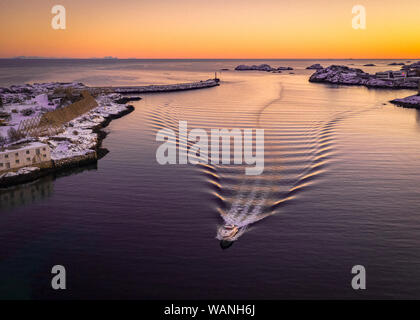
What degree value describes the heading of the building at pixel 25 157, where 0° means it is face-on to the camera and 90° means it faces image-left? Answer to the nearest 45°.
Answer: approximately 0°
